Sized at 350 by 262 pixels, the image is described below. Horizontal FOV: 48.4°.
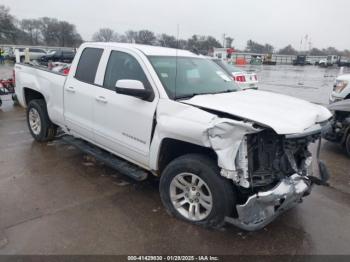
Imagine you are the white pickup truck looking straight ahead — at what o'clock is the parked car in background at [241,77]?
The parked car in background is roughly at 8 o'clock from the white pickup truck.

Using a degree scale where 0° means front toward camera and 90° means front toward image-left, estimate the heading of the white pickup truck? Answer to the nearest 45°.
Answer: approximately 315°

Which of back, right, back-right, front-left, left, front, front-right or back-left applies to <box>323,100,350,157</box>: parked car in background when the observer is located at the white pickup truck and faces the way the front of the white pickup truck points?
left

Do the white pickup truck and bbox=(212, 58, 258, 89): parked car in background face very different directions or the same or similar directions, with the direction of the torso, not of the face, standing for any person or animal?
very different directions

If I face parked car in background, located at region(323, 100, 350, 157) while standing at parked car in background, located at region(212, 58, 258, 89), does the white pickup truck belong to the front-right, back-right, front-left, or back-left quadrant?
front-right

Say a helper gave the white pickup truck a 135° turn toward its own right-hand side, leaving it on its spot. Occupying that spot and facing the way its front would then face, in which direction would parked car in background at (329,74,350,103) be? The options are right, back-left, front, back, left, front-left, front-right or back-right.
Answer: back-right

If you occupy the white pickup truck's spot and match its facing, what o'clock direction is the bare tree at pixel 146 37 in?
The bare tree is roughly at 7 o'clock from the white pickup truck.

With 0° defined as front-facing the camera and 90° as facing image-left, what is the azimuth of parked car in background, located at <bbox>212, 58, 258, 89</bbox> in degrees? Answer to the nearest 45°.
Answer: approximately 135°

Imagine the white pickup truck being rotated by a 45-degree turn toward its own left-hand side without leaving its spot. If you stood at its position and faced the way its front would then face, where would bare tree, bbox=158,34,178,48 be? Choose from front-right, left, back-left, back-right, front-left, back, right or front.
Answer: left

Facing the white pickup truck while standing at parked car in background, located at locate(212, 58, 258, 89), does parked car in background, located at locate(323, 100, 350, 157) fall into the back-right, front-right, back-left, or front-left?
front-left
